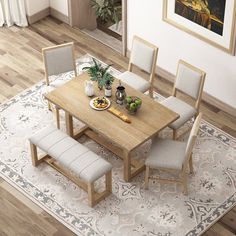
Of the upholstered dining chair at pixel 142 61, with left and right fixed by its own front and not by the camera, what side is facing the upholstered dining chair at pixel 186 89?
left

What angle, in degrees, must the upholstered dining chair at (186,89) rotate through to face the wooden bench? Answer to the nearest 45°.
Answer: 0° — it already faces it

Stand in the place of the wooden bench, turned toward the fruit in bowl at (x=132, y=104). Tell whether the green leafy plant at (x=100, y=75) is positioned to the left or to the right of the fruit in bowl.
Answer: left

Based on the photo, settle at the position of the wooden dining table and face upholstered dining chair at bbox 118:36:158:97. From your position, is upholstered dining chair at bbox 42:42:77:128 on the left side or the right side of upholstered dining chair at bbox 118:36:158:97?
left

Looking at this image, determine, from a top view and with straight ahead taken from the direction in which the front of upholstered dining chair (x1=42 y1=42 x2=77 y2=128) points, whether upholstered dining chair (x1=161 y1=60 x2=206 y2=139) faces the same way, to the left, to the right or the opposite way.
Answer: to the right

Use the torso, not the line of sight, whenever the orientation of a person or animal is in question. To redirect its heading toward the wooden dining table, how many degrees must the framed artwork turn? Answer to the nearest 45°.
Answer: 0° — it already faces it

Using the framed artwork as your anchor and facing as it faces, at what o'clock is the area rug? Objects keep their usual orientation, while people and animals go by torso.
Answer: The area rug is roughly at 11 o'clock from the framed artwork.

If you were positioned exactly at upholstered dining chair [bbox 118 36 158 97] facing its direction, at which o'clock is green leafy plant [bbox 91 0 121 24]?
The green leafy plant is roughly at 4 o'clock from the upholstered dining chair.

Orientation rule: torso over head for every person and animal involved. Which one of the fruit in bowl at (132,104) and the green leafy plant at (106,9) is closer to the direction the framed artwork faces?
the fruit in bowl
